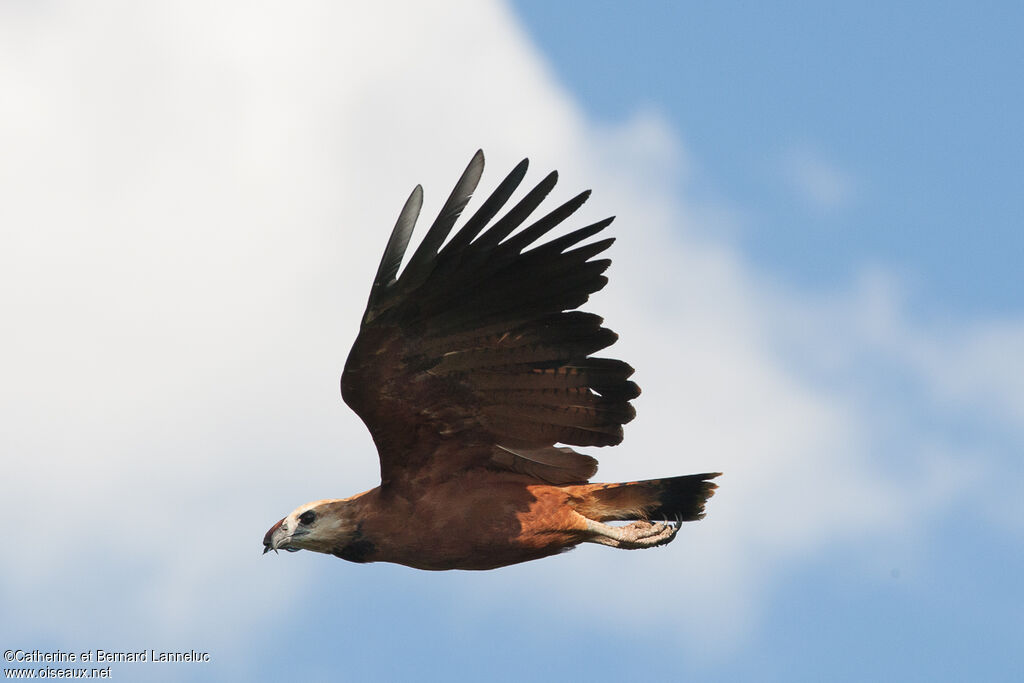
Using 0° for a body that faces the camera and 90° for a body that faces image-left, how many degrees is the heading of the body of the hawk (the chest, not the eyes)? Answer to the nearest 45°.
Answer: approximately 90°
